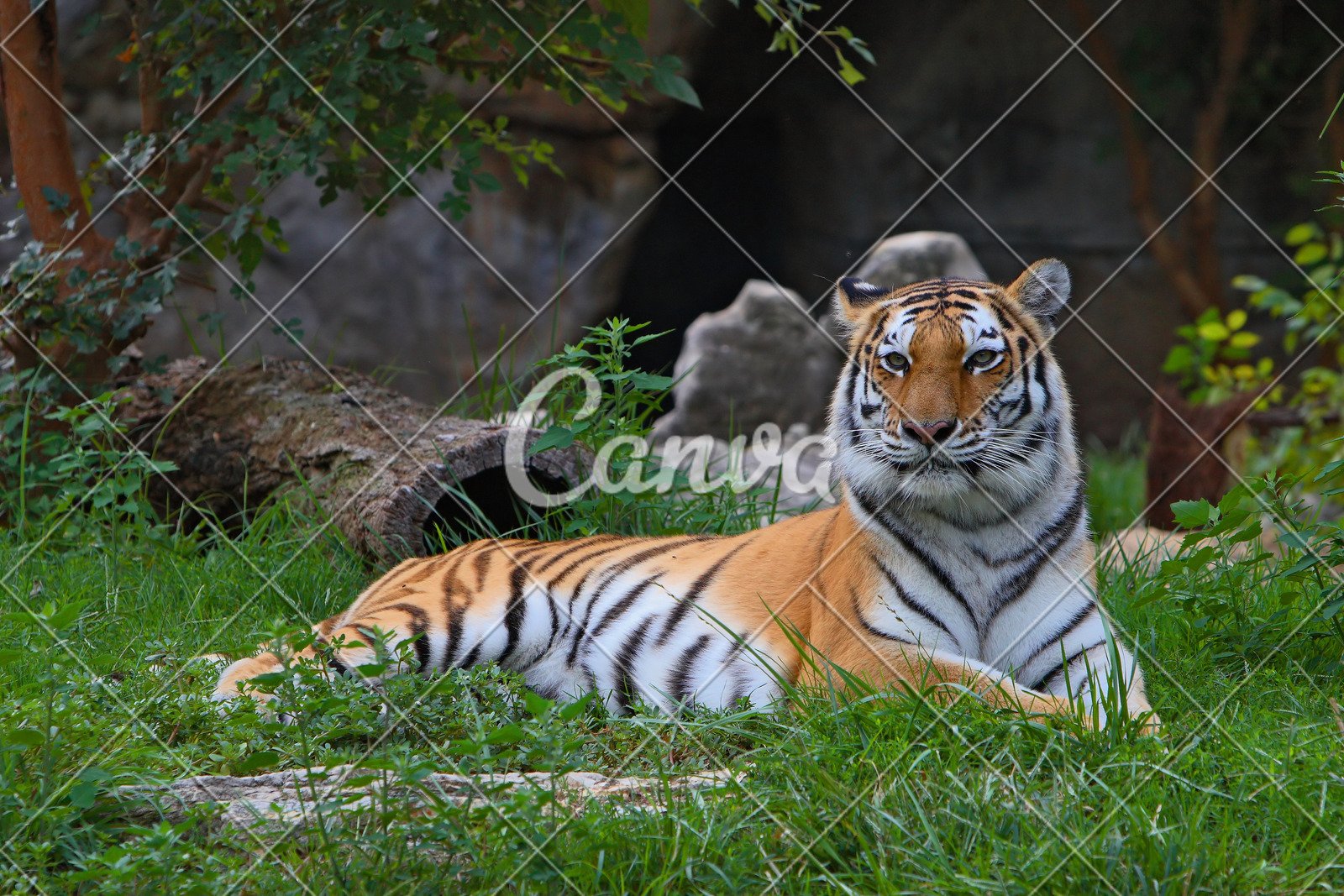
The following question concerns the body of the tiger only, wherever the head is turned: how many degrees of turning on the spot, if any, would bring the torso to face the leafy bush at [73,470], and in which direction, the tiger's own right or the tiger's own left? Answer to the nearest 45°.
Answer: approximately 180°

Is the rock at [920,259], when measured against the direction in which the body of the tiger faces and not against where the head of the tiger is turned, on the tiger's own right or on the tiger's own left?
on the tiger's own left

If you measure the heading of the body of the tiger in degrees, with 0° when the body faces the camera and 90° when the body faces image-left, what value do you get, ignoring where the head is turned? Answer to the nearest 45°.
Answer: approximately 315°

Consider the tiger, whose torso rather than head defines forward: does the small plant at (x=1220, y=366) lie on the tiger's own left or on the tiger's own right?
on the tiger's own left

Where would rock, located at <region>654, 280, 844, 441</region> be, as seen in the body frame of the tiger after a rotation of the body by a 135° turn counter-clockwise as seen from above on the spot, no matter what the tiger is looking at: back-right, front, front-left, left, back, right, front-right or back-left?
front

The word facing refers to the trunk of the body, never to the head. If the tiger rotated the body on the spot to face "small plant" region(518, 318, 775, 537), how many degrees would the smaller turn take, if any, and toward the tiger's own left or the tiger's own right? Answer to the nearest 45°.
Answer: approximately 135° to the tiger's own left
